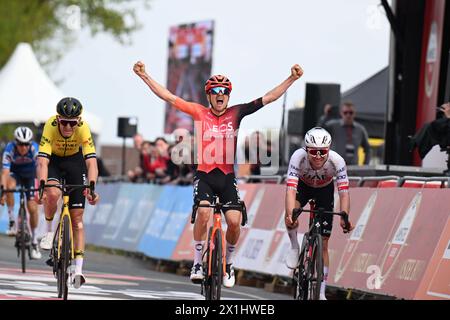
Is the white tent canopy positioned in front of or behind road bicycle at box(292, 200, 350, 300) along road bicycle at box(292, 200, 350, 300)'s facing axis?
behind

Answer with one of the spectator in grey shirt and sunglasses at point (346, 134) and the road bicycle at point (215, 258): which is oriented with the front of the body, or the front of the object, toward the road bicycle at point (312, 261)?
the spectator in grey shirt and sunglasses

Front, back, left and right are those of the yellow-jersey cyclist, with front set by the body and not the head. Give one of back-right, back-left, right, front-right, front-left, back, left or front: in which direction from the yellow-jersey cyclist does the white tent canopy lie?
back

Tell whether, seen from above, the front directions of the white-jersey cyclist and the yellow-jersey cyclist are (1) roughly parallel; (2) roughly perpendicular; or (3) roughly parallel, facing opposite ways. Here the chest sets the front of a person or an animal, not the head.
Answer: roughly parallel

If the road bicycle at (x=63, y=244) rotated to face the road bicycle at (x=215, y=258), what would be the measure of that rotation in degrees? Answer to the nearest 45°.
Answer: approximately 45° to its left

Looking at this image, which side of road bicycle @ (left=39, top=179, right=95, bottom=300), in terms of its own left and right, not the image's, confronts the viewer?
front

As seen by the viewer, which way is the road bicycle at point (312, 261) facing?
toward the camera

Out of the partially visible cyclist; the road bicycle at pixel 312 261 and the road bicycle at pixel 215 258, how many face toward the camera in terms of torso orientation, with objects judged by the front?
3

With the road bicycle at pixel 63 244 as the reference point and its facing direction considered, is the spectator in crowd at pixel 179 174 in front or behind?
behind
